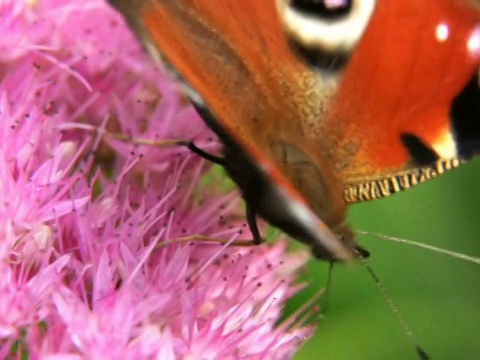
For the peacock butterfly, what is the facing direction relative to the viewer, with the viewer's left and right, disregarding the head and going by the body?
facing the viewer and to the right of the viewer
